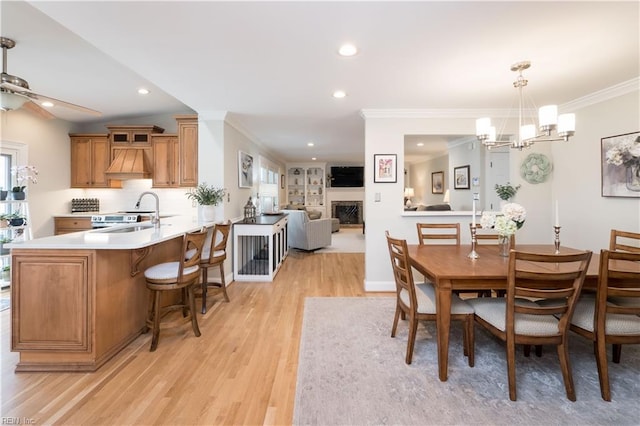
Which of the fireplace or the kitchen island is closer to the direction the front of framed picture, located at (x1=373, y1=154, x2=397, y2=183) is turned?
the kitchen island

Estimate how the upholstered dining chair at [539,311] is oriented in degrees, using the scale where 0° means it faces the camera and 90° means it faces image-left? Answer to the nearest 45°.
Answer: approximately 135°

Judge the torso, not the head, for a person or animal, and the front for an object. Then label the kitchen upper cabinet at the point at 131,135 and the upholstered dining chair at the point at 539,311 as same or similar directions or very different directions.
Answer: very different directions

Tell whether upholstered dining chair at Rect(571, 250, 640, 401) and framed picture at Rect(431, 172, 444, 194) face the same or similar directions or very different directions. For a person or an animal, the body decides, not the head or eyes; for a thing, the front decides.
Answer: very different directions

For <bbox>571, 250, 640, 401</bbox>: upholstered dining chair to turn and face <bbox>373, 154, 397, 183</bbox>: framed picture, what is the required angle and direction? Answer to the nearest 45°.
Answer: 0° — it already faces it

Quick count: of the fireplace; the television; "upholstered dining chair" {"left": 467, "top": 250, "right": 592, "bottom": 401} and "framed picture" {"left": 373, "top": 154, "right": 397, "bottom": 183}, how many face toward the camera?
3

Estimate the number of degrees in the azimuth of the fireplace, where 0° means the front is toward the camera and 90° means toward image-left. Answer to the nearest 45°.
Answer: approximately 0°

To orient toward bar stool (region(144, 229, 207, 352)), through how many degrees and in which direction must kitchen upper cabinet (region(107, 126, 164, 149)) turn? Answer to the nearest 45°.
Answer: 0° — it already faces it
